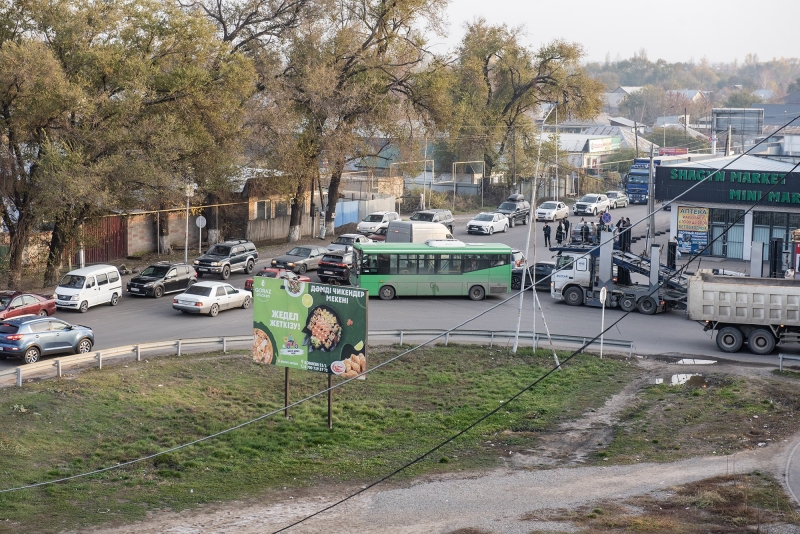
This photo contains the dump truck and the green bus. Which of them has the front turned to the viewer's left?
the green bus

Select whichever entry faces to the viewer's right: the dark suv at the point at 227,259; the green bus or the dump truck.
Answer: the dump truck

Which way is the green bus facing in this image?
to the viewer's left

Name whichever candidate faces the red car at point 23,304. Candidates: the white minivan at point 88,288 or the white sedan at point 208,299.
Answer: the white minivan

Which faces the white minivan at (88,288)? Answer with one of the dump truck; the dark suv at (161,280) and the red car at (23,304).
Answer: the dark suv

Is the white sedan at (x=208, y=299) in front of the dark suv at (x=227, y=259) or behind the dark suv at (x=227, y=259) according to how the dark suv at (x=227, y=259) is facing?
in front

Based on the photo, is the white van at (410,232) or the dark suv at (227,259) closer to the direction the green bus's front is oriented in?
the dark suv

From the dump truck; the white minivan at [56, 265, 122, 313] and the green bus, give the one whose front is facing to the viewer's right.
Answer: the dump truck

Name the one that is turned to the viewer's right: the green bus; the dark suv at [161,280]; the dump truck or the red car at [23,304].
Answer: the dump truck

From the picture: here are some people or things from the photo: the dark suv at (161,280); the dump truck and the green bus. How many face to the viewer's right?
1

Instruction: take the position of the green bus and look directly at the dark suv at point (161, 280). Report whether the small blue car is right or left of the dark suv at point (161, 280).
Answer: left
